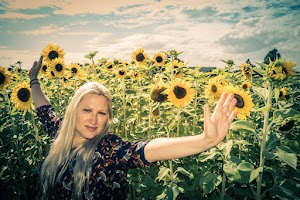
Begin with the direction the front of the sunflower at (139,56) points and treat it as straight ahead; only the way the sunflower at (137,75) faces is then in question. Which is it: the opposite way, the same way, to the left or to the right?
the same way

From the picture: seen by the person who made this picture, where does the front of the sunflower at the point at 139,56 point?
facing the viewer

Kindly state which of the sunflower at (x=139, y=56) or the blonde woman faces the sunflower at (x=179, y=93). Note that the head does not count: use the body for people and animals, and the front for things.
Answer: the sunflower at (x=139, y=56)

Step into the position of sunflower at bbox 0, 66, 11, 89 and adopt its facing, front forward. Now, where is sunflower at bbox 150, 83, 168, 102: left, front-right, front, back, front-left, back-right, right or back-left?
front-left

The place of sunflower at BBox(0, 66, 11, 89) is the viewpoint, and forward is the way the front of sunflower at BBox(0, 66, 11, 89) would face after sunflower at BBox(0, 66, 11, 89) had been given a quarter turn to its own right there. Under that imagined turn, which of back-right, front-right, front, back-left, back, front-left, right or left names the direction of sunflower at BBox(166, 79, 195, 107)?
back-left

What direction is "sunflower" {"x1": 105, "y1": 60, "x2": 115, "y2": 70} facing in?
toward the camera

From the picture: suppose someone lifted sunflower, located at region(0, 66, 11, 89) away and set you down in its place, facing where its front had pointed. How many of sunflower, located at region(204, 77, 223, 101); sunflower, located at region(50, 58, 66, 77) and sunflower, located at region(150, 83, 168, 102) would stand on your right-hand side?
0

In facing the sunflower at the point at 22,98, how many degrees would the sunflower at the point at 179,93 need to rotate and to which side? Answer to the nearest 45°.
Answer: approximately 90° to its right

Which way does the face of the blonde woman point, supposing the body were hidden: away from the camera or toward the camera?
toward the camera

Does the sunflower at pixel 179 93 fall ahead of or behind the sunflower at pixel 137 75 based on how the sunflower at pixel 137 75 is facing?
ahead

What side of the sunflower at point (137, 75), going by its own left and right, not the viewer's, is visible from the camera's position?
front

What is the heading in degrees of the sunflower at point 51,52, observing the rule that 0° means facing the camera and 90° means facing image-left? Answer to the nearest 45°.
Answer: approximately 0°

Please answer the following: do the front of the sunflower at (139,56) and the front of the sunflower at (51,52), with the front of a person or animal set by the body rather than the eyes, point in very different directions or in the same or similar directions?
same or similar directions

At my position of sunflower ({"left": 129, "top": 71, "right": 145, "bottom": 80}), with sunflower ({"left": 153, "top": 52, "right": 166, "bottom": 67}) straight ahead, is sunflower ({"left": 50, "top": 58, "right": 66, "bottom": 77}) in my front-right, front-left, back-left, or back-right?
back-left

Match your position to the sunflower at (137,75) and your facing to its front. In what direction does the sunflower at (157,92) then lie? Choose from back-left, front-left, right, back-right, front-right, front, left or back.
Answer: front

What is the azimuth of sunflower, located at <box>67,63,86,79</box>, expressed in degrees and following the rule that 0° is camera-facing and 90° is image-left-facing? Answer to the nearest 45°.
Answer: approximately 0°

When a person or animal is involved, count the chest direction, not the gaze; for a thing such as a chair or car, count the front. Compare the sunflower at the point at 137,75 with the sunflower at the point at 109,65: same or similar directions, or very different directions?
same or similar directions
